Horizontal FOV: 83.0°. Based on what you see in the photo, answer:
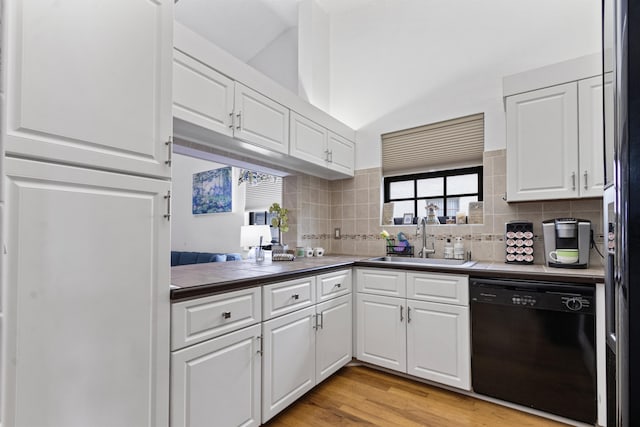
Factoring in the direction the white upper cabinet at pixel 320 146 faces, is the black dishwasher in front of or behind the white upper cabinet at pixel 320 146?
in front

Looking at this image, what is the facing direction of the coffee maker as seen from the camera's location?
facing the viewer

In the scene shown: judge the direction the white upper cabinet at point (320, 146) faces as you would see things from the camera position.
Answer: facing the viewer and to the right of the viewer

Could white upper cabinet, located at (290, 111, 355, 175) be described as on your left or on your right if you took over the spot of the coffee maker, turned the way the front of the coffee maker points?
on your right

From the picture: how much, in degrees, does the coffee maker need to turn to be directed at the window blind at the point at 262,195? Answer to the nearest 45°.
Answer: approximately 90° to its right
